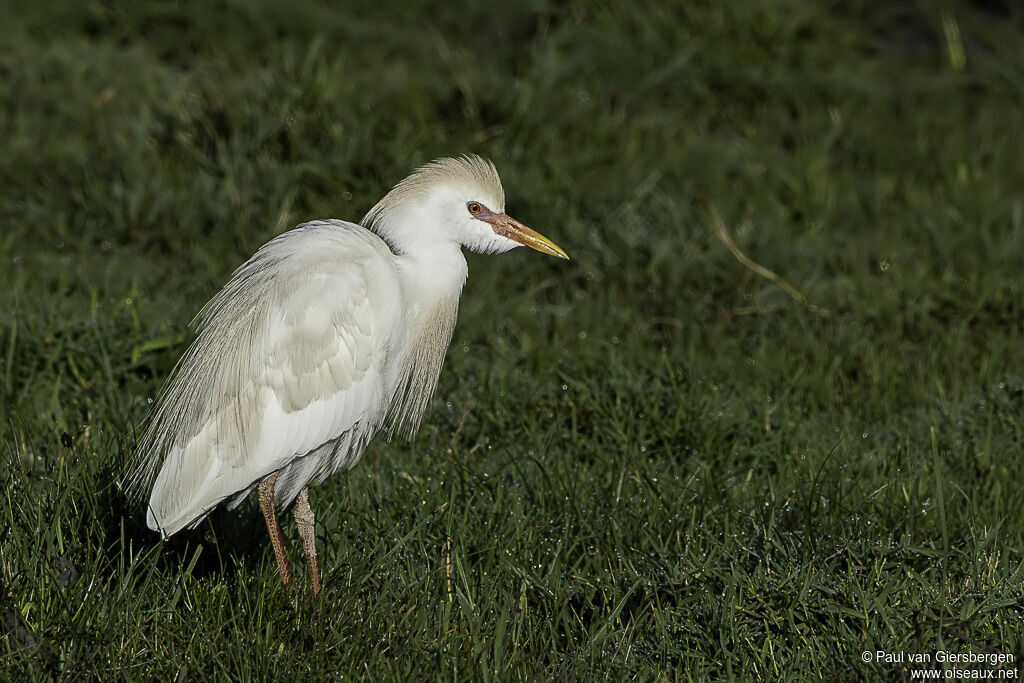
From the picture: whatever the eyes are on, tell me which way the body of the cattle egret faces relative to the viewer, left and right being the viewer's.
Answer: facing to the right of the viewer
